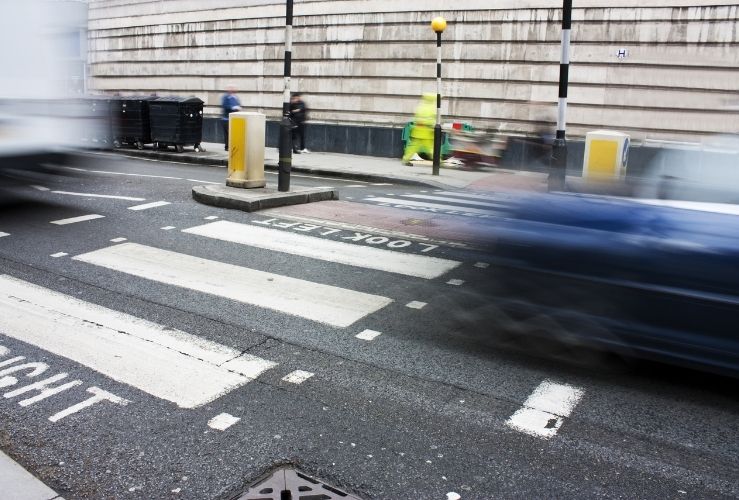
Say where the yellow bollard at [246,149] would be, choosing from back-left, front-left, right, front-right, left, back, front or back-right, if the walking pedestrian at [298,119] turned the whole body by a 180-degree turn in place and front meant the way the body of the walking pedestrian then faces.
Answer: left

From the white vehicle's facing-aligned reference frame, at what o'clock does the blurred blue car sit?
The blurred blue car is roughly at 8 o'clock from the white vehicle.

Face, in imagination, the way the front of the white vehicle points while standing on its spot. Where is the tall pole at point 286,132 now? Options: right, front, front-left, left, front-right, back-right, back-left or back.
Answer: back

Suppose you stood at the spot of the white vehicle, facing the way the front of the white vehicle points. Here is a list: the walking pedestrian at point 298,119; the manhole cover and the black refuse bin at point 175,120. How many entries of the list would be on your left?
1

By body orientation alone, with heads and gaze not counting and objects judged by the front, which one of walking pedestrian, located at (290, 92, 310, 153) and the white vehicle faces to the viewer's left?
the white vehicle

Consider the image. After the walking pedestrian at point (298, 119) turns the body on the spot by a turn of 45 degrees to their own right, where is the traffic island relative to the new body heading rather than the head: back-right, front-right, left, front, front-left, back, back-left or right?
front-right

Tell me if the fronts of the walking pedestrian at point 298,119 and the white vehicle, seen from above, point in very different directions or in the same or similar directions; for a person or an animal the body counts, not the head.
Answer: same or similar directions

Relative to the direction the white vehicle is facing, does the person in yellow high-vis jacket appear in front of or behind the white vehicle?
behind
